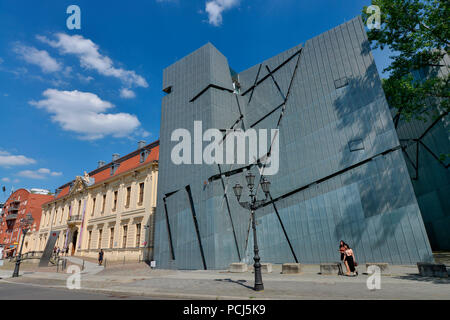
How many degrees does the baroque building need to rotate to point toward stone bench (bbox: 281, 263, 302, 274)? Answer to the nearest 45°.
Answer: approximately 45° to its left

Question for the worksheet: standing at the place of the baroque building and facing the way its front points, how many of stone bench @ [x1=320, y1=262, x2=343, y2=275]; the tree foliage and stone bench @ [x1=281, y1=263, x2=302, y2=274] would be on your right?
0

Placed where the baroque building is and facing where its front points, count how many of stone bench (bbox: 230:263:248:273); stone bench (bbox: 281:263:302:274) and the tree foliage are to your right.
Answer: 0

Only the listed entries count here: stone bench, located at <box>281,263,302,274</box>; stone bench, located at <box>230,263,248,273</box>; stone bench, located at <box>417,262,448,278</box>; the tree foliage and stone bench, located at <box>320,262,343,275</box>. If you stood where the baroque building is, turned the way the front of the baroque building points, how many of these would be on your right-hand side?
0

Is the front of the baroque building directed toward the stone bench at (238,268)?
no

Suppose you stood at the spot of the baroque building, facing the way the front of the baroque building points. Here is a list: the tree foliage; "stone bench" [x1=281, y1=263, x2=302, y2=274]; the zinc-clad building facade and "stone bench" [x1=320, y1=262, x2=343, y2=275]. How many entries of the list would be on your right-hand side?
0

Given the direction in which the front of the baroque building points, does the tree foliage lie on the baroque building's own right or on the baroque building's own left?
on the baroque building's own left

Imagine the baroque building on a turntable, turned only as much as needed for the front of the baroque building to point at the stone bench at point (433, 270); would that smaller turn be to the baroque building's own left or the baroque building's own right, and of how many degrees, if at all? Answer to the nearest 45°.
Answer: approximately 45° to the baroque building's own left

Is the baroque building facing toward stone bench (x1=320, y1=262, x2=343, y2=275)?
no

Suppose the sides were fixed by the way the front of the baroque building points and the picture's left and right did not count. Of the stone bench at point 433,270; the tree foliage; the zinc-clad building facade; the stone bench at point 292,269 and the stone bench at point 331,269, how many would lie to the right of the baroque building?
0

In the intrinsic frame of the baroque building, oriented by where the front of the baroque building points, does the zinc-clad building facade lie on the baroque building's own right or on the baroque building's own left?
on the baroque building's own left

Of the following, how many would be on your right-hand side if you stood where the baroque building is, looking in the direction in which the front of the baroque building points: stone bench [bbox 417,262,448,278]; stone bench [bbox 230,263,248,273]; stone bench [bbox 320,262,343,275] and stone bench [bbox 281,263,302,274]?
0
